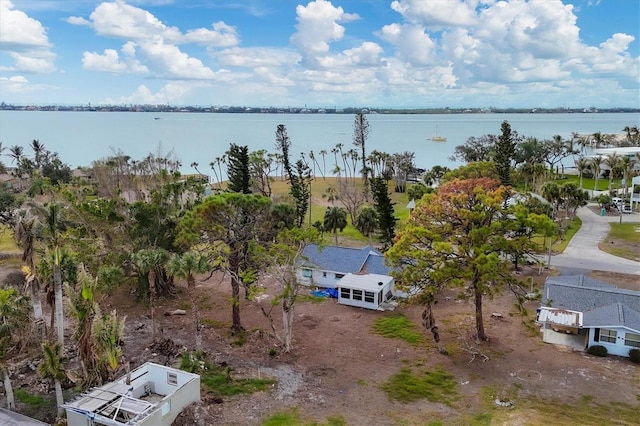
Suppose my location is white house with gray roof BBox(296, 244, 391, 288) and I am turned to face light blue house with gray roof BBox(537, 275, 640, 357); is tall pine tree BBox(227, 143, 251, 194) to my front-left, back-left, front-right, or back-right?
back-left

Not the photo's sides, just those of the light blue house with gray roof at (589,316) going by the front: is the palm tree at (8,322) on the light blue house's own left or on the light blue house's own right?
on the light blue house's own right

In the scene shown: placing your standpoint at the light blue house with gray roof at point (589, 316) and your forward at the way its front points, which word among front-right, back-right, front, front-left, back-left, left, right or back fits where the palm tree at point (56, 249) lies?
front-right

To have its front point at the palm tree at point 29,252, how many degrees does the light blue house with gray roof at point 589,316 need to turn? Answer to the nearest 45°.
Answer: approximately 45° to its right

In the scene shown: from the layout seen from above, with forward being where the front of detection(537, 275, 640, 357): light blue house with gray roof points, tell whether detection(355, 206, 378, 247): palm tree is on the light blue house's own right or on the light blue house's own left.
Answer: on the light blue house's own right

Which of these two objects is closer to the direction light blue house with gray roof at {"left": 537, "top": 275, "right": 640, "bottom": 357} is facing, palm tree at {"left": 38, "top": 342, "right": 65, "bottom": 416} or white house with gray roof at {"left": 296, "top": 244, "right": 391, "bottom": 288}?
the palm tree

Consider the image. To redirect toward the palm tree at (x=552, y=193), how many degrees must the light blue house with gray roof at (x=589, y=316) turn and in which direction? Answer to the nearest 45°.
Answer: approximately 180°

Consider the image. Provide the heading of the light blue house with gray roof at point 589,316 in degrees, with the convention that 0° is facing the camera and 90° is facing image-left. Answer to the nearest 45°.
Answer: approximately 0°

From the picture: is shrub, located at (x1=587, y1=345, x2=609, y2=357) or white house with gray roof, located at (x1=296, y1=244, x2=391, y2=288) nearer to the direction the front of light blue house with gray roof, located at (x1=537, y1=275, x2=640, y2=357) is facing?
the shrub

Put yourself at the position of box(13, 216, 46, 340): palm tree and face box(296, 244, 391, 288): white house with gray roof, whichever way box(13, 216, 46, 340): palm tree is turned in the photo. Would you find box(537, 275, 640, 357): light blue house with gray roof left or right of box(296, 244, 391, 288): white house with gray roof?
right
